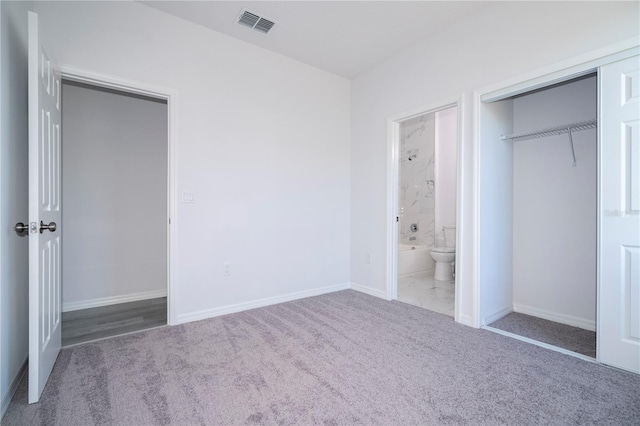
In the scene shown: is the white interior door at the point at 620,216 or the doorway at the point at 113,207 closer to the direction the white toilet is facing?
the doorway

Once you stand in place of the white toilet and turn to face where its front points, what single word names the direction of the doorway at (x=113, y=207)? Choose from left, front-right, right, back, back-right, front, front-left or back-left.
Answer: front

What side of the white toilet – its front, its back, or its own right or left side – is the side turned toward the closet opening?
left

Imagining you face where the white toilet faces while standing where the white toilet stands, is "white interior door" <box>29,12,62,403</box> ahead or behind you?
ahead

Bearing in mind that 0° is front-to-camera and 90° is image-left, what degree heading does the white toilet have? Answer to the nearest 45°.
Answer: approximately 45°

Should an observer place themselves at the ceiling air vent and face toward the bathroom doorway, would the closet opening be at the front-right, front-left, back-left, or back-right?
front-right

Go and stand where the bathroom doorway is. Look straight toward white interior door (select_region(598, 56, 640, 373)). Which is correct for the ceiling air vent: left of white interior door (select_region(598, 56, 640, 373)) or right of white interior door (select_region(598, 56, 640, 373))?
right
